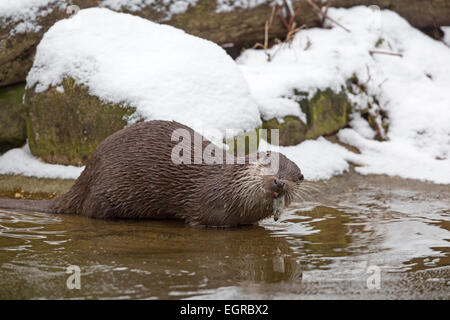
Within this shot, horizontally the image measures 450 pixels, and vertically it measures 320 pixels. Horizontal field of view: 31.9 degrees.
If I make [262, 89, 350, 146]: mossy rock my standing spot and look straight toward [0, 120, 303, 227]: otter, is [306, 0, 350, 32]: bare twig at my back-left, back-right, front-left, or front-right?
back-right

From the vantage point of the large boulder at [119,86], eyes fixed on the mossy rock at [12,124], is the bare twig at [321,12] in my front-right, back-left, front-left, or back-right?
back-right

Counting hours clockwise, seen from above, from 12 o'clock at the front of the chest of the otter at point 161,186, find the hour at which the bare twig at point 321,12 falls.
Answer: The bare twig is roughly at 10 o'clock from the otter.

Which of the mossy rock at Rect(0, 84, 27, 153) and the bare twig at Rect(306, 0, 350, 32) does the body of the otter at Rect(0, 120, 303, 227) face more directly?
the bare twig

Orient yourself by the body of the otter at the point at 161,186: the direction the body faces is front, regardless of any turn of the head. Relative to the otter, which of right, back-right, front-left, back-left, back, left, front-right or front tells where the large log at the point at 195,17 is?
left

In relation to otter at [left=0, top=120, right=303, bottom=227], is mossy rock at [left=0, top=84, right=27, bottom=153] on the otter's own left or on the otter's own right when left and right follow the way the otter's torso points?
on the otter's own left

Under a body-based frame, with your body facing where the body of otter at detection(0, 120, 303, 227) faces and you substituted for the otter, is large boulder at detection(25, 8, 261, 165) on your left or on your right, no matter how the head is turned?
on your left

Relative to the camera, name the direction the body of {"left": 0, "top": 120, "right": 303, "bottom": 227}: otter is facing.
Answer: to the viewer's right
